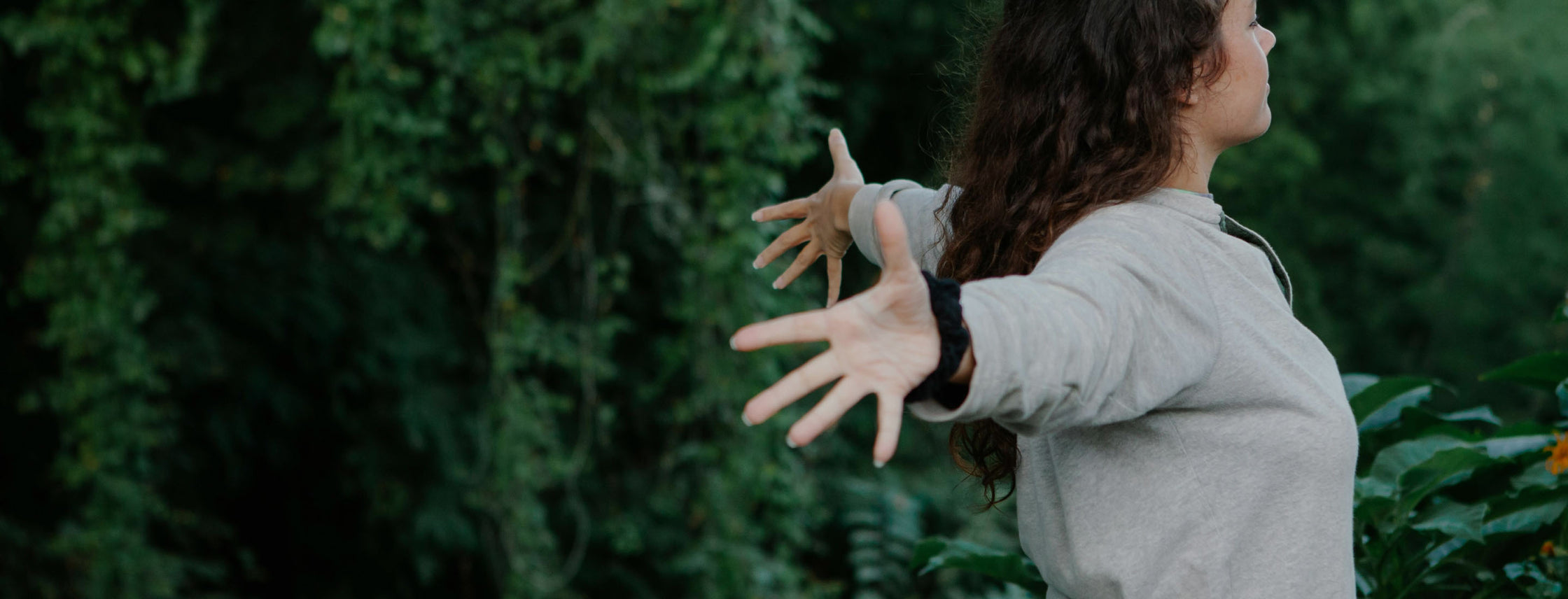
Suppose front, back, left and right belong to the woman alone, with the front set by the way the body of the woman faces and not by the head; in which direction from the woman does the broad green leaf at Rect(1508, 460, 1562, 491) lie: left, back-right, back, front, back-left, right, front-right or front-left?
front-left

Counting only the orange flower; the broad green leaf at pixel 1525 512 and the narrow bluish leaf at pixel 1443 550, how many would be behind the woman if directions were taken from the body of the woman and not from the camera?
0

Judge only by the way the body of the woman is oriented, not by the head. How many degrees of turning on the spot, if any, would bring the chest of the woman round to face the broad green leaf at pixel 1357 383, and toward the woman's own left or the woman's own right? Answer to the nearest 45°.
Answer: approximately 45° to the woman's own left

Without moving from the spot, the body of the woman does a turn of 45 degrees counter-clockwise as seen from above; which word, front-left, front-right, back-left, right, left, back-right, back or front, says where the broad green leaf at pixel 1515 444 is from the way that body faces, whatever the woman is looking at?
front

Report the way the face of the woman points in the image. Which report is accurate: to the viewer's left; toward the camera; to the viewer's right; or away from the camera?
to the viewer's right

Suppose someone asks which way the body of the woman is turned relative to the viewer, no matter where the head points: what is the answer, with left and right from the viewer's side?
facing to the right of the viewer

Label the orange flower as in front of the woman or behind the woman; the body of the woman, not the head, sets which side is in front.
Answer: in front
